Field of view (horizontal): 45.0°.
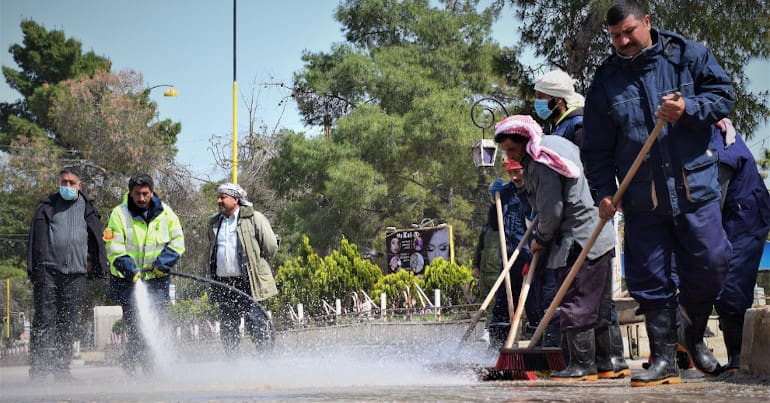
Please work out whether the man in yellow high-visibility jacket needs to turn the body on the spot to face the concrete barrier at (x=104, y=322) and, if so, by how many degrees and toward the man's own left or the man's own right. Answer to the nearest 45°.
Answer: approximately 180°

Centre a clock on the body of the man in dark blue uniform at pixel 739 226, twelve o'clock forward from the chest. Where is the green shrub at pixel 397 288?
The green shrub is roughly at 2 o'clock from the man in dark blue uniform.

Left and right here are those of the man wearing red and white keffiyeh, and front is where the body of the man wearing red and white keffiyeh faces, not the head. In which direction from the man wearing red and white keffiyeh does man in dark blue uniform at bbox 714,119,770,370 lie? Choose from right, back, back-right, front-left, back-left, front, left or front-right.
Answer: back

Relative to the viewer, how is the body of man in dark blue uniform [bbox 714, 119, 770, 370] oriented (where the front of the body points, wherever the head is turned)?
to the viewer's left

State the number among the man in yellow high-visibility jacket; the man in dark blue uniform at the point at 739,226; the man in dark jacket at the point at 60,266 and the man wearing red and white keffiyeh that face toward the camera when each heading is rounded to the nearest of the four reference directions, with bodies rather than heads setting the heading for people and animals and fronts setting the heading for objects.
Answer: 2

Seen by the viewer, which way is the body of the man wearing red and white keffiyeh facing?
to the viewer's left

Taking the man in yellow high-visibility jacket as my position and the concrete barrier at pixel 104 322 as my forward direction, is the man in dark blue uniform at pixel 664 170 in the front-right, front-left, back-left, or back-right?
back-right

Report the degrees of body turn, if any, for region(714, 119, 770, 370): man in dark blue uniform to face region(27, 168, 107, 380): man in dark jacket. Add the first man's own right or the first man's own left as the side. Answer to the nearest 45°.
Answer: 0° — they already face them
